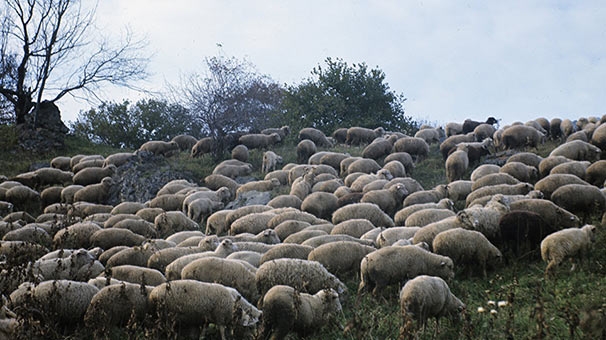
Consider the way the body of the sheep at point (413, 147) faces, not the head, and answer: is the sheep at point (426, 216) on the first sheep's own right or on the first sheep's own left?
on the first sheep's own right

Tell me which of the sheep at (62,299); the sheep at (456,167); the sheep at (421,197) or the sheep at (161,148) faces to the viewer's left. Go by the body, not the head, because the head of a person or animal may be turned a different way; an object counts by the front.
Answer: the sheep at (62,299)

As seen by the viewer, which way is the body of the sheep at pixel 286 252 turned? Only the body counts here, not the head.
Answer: to the viewer's right
